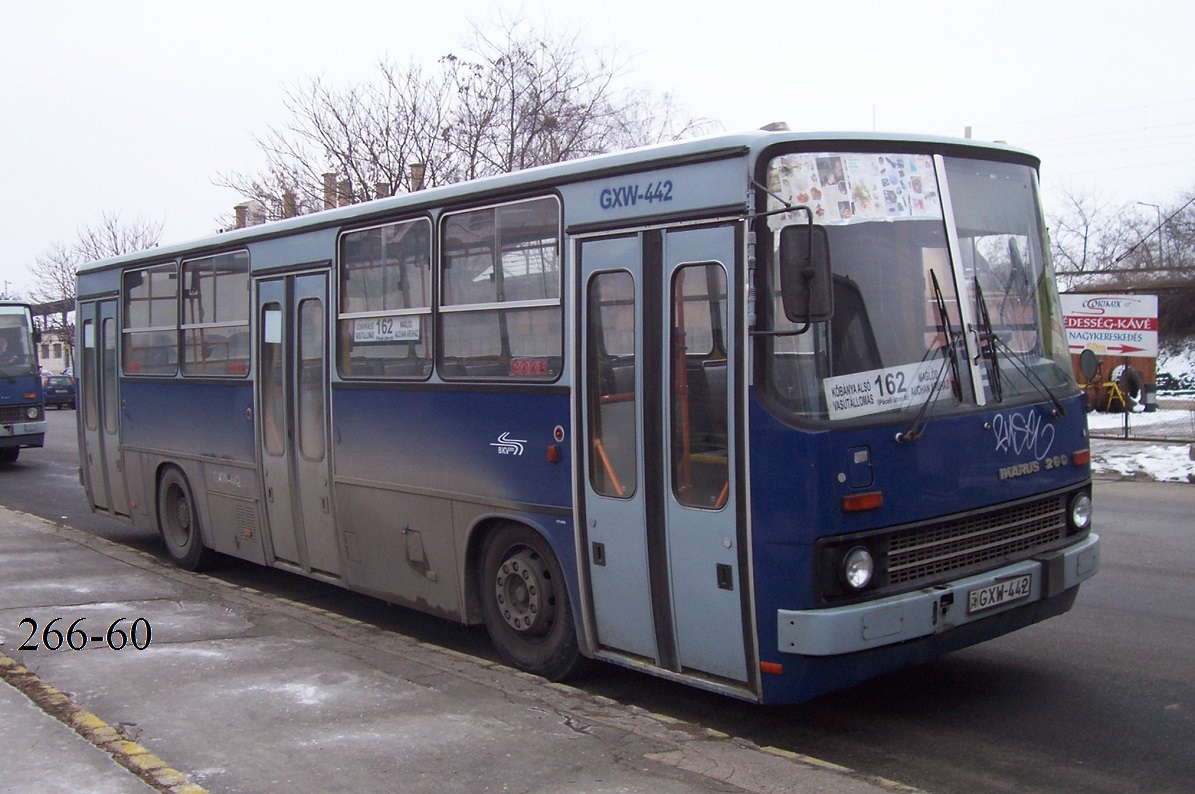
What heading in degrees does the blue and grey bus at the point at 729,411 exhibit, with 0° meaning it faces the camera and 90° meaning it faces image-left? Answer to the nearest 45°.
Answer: approximately 315°

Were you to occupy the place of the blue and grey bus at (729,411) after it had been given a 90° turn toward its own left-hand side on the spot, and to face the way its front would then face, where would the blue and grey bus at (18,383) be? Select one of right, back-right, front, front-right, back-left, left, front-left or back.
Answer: left

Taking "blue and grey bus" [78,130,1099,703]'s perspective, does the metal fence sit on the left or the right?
on its left
